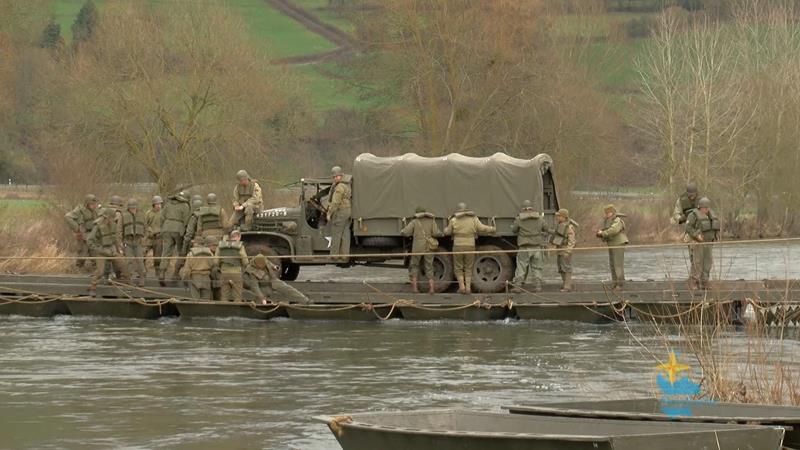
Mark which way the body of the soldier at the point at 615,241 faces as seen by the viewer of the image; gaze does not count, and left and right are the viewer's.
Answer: facing to the left of the viewer

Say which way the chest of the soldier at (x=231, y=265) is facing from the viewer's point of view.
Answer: away from the camera

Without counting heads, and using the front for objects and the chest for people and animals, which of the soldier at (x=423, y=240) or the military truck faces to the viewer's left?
the military truck

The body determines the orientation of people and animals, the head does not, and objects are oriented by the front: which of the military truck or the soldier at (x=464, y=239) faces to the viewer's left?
the military truck

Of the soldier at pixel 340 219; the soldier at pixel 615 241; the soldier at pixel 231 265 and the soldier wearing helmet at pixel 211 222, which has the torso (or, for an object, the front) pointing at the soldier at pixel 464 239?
the soldier at pixel 615 241

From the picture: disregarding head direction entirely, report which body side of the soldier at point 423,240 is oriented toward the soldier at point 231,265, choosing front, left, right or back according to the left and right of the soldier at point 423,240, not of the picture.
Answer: left

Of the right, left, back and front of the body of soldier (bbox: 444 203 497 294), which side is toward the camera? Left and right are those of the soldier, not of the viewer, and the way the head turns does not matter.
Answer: back

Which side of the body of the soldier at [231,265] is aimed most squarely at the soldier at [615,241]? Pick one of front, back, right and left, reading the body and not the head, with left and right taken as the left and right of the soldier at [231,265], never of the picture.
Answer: right

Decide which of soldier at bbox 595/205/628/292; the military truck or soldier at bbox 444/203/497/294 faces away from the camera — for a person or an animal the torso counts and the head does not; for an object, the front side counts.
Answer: soldier at bbox 444/203/497/294
